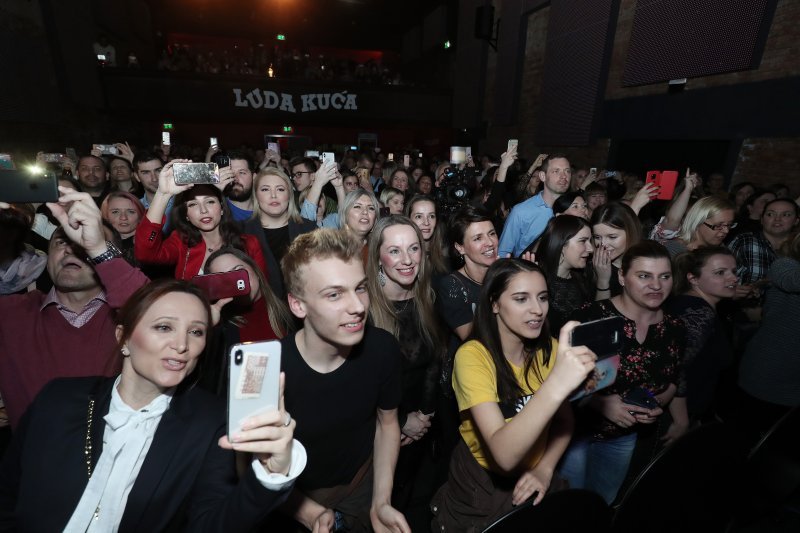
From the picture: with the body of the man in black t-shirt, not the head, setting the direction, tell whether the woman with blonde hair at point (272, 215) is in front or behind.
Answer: behind

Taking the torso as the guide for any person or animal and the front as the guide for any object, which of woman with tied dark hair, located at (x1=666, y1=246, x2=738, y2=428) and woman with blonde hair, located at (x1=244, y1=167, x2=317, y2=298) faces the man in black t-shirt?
the woman with blonde hair

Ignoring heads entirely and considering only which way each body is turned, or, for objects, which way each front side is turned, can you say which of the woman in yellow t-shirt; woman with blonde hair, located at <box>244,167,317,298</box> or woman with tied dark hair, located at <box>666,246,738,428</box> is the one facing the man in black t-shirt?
the woman with blonde hair

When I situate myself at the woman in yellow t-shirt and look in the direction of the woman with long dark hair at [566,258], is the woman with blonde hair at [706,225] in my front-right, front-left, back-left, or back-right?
front-right

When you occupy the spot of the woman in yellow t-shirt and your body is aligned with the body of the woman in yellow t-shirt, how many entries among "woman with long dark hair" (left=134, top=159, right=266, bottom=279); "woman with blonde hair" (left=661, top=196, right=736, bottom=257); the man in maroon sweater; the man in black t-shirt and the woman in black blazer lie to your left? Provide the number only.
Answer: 1

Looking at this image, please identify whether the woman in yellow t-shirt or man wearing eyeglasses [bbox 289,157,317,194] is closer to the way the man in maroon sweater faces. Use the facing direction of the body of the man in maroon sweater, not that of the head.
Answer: the woman in yellow t-shirt

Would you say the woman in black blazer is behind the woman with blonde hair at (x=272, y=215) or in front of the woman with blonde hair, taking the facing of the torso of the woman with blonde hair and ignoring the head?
in front

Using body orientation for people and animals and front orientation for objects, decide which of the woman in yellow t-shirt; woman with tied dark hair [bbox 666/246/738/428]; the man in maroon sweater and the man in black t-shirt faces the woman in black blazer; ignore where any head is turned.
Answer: the man in maroon sweater

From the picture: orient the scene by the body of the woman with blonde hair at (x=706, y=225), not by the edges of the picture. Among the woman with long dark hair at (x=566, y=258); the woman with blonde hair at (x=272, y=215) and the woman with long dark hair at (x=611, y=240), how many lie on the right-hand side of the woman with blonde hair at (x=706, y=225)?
3

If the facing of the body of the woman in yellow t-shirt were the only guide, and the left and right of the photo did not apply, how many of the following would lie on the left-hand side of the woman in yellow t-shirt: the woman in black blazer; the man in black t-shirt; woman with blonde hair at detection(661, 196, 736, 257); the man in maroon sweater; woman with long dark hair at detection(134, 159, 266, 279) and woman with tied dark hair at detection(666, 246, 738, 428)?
2

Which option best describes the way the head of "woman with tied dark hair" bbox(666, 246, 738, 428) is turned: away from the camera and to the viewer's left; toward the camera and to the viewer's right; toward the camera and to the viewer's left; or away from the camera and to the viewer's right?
toward the camera and to the viewer's right
